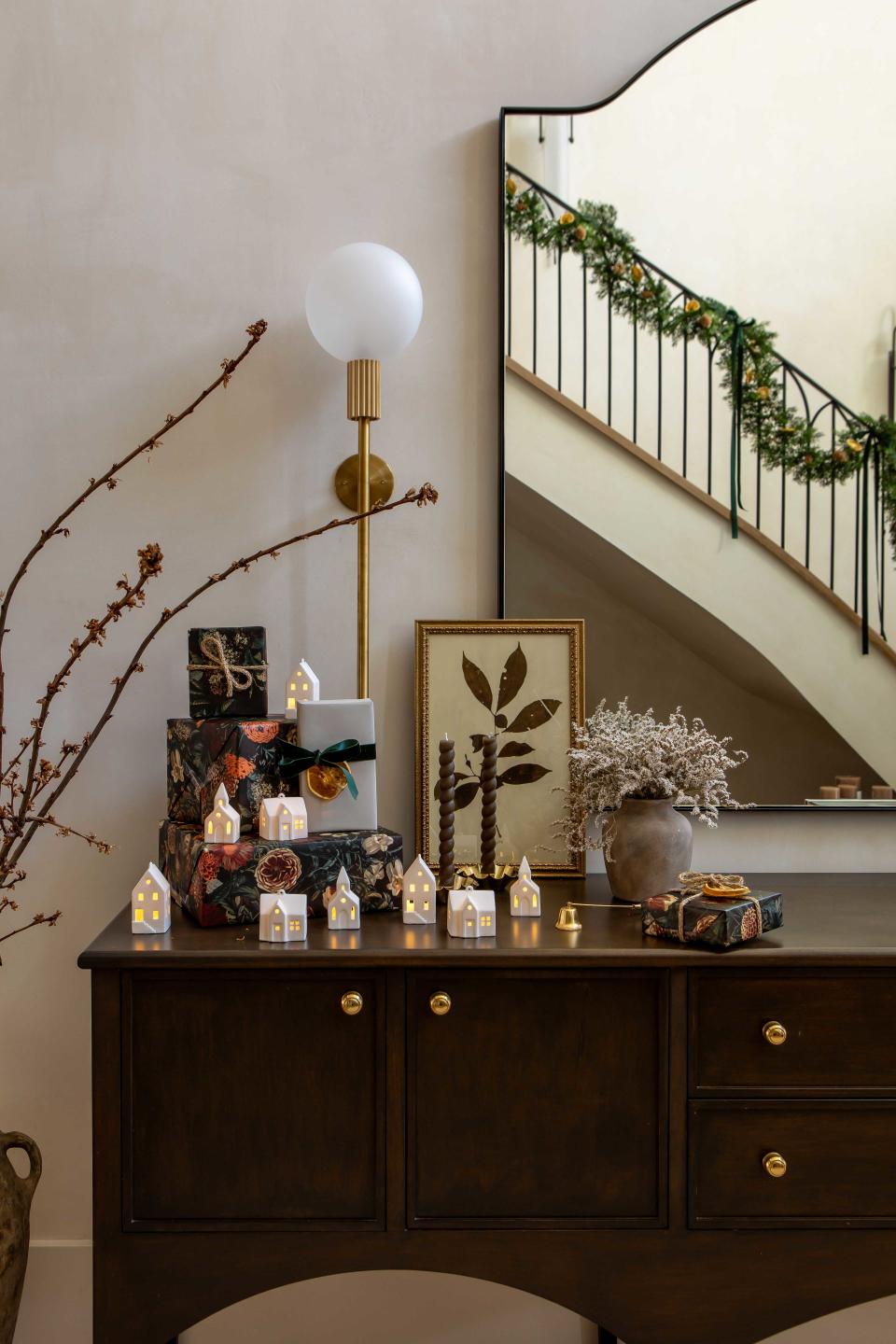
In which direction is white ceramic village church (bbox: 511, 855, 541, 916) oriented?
toward the camera

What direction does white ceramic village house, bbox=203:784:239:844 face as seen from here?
toward the camera

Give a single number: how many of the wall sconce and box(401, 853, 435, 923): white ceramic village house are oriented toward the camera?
2

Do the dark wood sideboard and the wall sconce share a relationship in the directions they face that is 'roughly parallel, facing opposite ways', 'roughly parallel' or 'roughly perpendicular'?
roughly parallel

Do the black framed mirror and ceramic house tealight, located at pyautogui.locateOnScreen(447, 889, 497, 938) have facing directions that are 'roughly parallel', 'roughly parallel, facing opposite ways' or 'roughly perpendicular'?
roughly parallel

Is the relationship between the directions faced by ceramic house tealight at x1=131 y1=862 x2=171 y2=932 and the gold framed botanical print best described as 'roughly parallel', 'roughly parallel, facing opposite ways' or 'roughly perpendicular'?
roughly parallel

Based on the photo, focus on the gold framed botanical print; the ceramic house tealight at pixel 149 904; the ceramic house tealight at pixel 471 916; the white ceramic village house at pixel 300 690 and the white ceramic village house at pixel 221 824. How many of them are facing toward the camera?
5

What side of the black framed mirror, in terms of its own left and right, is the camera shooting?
front

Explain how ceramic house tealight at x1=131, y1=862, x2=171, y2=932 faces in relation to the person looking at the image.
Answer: facing the viewer
